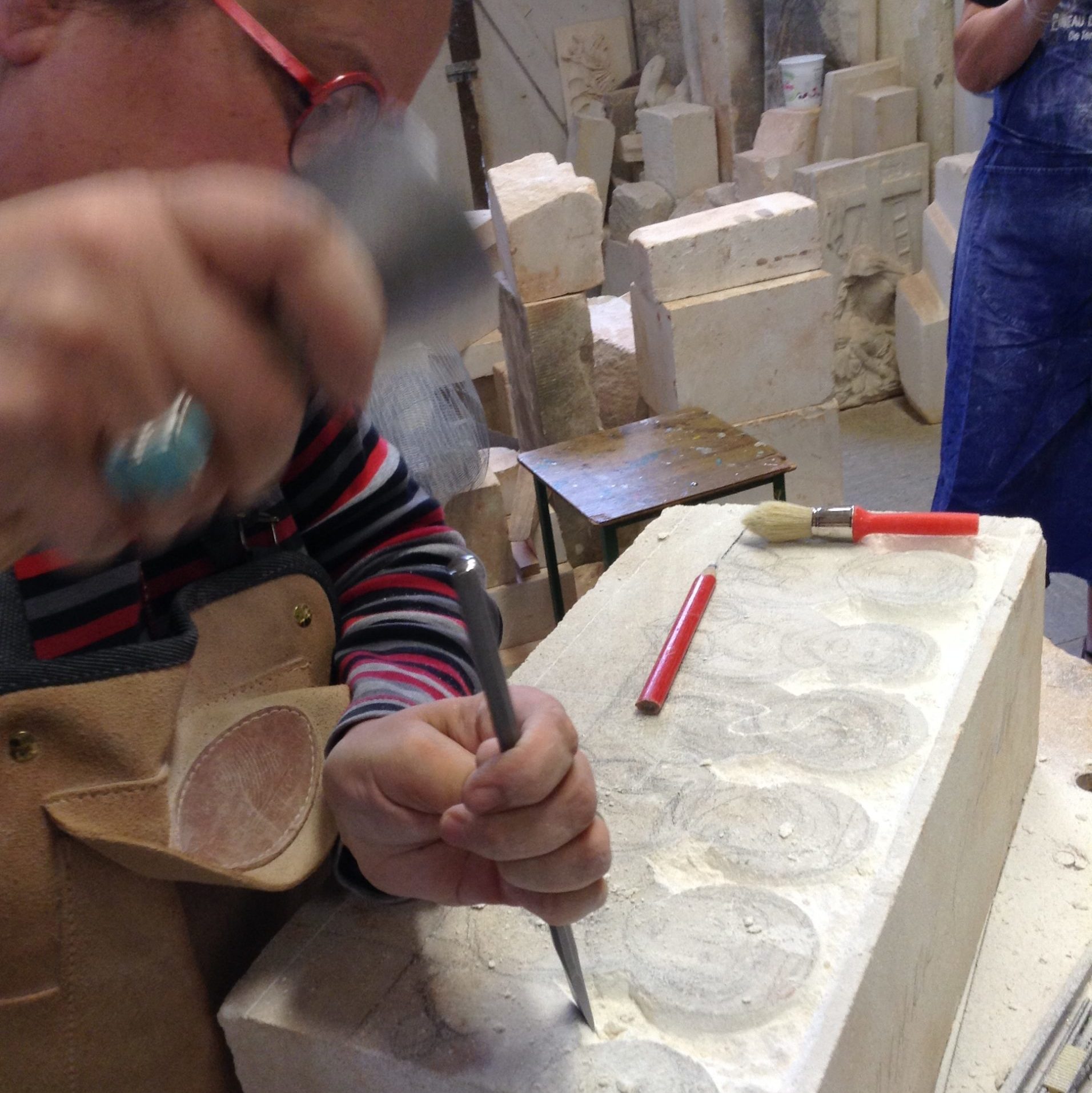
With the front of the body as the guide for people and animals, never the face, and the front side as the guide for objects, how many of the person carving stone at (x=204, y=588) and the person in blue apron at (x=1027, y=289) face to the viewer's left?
0

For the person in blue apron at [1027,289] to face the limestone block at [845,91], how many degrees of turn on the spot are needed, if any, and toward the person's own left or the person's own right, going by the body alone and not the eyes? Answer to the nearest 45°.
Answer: approximately 180°

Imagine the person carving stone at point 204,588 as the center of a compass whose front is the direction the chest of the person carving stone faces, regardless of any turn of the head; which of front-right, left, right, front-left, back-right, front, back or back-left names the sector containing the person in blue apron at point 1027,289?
left

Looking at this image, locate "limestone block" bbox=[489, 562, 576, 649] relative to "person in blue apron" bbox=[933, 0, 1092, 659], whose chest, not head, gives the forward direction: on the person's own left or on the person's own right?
on the person's own right

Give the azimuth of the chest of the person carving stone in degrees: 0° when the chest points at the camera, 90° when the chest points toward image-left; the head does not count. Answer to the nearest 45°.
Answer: approximately 315°

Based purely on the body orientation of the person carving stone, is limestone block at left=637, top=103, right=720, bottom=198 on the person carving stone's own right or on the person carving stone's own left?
on the person carving stone's own left

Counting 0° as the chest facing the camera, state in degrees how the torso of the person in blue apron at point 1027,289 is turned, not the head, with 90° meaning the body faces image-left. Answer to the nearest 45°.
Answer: approximately 0°

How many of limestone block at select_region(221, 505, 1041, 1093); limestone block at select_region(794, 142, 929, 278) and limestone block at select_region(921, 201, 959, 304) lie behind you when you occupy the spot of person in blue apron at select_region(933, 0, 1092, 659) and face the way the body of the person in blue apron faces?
2
